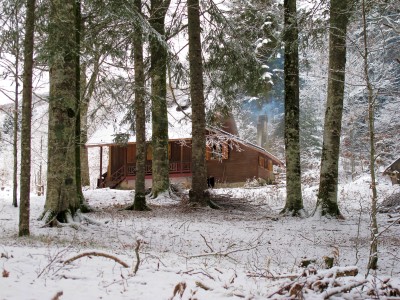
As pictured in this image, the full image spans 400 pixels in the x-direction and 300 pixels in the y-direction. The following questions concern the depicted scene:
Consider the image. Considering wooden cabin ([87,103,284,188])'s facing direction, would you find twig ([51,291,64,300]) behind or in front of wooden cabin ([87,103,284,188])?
in front

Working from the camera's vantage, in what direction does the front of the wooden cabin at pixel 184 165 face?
facing the viewer and to the left of the viewer
